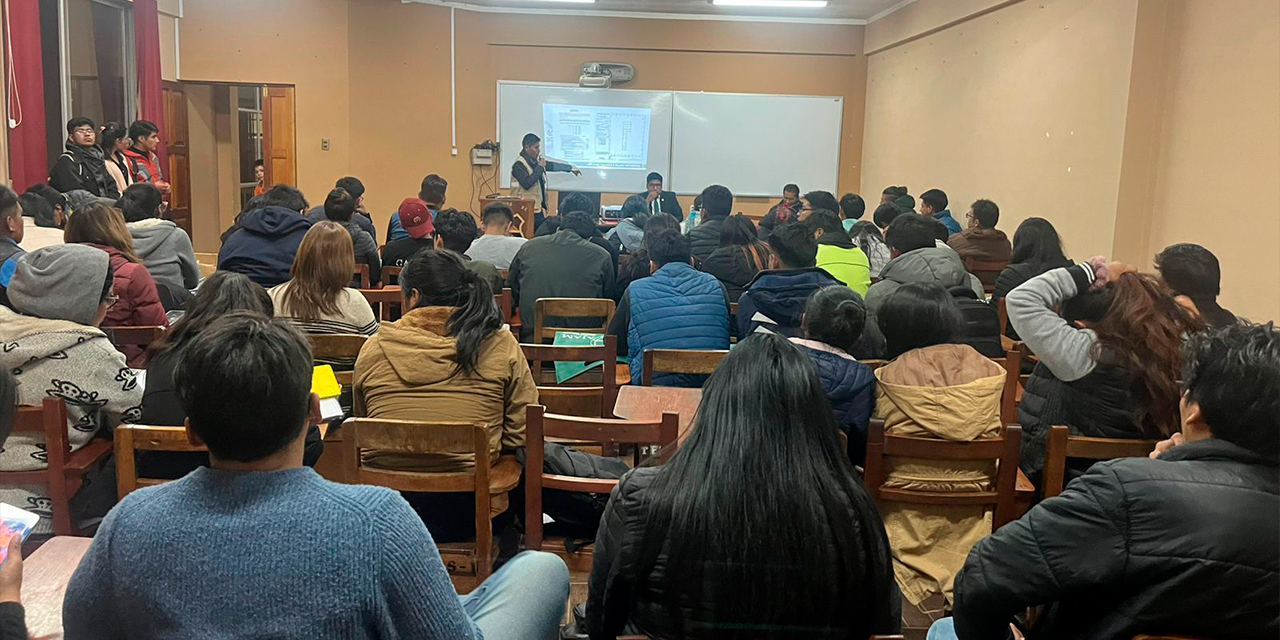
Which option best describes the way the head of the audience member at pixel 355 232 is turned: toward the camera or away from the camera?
away from the camera

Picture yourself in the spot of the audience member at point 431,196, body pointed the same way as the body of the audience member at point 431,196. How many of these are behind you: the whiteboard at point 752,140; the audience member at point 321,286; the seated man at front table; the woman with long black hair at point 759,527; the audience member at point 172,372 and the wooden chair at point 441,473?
4

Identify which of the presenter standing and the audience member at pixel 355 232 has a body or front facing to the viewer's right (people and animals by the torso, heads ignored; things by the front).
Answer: the presenter standing

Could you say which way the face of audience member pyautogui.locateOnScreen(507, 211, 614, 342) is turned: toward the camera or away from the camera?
away from the camera

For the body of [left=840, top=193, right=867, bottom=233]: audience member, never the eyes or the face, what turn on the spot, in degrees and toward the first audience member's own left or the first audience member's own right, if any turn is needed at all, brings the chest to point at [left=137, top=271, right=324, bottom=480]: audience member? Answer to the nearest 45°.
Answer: approximately 180°

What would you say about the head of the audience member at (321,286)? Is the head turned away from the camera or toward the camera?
away from the camera

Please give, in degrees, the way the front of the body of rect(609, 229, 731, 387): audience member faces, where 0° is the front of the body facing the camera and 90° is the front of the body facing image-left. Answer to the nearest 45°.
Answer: approximately 180°

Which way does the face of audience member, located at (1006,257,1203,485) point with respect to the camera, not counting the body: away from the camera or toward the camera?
away from the camera

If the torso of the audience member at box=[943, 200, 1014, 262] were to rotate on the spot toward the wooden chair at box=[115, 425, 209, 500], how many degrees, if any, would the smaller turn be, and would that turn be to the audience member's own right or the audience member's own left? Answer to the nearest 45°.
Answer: approximately 135° to the audience member's own left

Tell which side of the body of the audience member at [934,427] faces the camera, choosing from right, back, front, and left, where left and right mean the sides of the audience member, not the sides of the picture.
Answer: back

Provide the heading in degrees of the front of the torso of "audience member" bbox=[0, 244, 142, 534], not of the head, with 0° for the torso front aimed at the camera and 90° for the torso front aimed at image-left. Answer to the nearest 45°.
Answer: approximately 225°

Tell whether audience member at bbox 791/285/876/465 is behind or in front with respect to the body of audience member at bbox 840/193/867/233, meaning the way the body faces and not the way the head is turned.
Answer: behind

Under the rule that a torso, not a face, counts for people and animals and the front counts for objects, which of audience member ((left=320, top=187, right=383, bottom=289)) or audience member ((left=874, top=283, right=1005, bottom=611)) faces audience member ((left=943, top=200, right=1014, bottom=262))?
audience member ((left=874, top=283, right=1005, bottom=611))
